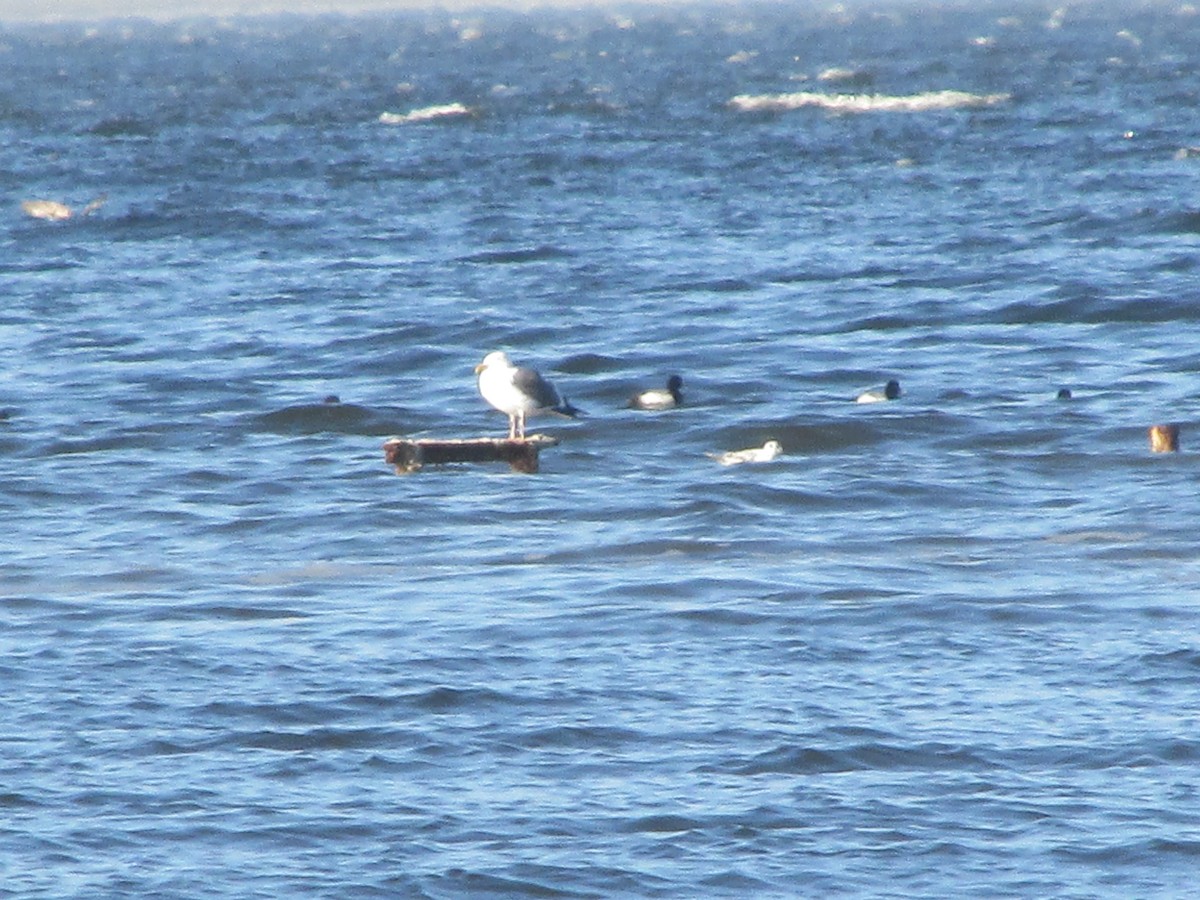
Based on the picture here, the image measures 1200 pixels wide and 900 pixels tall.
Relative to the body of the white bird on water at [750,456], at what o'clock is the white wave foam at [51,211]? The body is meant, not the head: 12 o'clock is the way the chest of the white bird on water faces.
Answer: The white wave foam is roughly at 8 o'clock from the white bird on water.

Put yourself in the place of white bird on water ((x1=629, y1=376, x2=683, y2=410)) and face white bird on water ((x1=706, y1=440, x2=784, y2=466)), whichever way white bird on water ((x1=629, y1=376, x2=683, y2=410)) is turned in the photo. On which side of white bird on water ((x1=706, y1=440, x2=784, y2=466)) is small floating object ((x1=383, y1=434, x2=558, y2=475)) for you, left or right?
right

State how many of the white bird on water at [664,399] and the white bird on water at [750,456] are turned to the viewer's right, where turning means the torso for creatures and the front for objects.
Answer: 2

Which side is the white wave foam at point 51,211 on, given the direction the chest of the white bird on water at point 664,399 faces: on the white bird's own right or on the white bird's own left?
on the white bird's own left

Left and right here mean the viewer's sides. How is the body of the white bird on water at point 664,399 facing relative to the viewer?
facing to the right of the viewer

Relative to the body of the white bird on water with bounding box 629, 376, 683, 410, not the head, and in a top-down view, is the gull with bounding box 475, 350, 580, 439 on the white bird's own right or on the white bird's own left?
on the white bird's own right

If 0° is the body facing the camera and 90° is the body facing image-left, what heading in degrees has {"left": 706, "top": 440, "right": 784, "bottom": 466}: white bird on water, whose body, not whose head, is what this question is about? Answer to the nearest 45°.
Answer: approximately 270°

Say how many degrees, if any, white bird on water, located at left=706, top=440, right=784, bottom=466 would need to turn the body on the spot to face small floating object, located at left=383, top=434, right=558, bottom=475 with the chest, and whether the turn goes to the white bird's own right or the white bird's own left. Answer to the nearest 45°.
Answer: approximately 135° to the white bird's own right

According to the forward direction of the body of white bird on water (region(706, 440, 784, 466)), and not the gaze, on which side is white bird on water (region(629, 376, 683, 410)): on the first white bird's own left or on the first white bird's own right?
on the first white bird's own left
